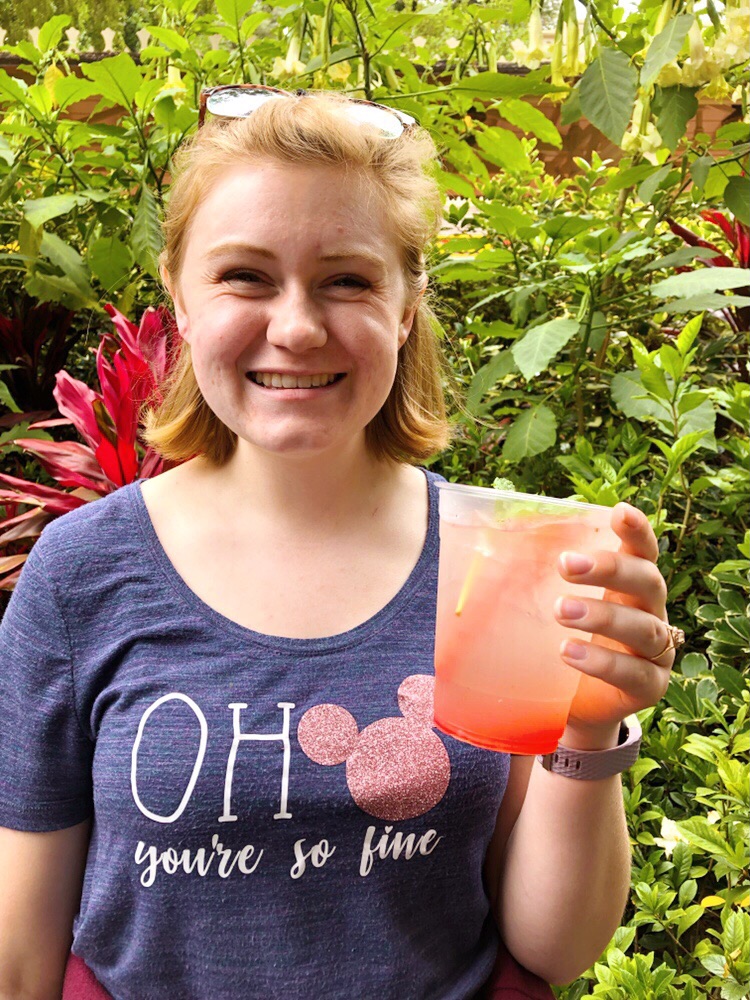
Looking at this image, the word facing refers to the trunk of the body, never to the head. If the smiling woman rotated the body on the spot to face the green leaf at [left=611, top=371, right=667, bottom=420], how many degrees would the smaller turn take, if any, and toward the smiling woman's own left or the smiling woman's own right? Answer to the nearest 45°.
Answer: approximately 135° to the smiling woman's own left

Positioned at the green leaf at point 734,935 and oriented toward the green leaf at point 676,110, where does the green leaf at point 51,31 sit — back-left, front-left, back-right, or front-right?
front-left

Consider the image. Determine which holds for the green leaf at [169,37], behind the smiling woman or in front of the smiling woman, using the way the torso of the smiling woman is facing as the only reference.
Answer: behind

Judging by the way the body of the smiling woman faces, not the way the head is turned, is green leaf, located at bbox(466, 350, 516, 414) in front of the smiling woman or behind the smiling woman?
behind

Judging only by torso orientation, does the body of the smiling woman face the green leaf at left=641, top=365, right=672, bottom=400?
no

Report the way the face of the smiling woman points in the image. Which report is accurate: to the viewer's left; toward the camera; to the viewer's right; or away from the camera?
toward the camera

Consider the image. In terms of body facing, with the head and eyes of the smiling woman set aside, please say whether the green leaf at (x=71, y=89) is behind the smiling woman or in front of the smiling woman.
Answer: behind

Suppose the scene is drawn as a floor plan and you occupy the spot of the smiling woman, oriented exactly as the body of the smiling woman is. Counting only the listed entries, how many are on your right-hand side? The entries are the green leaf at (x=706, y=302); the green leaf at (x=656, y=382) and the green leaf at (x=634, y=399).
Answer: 0

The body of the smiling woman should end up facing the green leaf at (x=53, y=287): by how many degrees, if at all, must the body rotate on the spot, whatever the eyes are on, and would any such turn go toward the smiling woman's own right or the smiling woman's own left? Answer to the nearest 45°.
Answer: approximately 180°

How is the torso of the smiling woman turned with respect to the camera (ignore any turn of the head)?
toward the camera

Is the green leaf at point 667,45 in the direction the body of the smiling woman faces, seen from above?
no

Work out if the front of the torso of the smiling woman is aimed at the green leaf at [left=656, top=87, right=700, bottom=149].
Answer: no

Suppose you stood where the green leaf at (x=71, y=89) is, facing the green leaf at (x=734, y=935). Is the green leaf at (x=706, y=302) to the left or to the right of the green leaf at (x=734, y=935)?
left

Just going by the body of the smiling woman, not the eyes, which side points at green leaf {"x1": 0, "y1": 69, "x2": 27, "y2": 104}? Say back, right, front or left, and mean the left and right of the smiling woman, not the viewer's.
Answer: back
